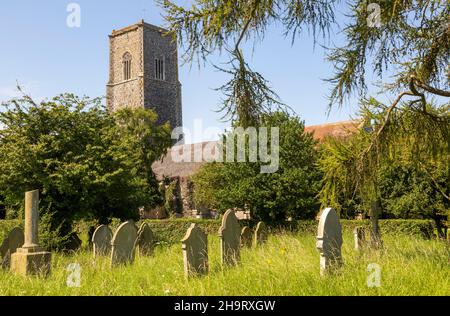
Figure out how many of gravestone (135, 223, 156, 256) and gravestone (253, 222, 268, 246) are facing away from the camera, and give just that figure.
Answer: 0

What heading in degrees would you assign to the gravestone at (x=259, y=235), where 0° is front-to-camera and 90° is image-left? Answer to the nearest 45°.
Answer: approximately 315°

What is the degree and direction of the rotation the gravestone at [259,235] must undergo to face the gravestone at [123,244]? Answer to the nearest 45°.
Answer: approximately 90° to its right

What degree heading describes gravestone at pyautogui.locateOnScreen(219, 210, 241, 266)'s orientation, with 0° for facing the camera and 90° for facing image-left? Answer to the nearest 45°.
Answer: approximately 315°

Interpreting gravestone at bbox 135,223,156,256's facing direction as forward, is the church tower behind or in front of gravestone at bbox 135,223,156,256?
behind

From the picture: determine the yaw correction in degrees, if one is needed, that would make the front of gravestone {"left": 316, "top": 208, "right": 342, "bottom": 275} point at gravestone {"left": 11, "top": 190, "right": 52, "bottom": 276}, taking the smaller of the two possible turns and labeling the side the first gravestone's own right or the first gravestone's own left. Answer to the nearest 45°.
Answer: approximately 135° to the first gravestone's own right

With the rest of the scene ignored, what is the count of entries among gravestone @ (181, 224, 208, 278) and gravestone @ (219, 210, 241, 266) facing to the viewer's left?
0

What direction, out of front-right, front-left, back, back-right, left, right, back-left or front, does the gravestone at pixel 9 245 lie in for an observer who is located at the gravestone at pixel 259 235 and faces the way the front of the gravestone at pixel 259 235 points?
right

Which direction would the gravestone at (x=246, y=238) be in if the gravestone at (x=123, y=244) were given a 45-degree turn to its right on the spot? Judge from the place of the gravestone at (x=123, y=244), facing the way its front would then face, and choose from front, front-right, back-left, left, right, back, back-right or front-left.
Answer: back-left

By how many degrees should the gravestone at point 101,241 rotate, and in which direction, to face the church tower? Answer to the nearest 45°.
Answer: approximately 135° to its left

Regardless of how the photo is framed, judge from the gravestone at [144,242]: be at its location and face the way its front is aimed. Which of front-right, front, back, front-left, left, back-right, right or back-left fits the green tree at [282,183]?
left
